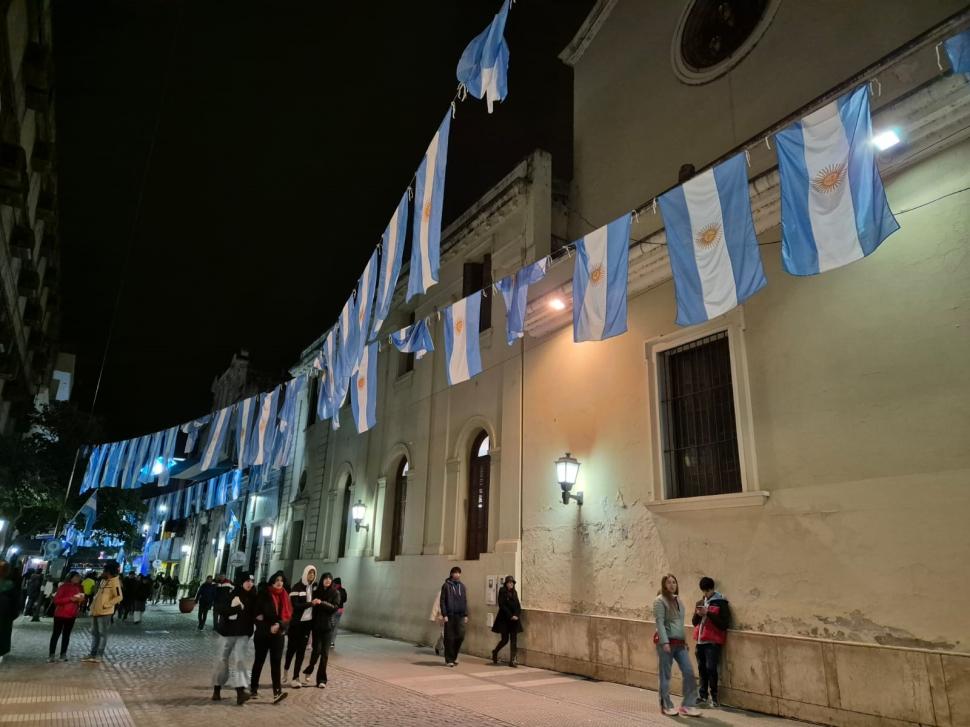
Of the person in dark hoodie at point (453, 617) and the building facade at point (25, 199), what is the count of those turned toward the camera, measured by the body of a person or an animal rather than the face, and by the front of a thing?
1

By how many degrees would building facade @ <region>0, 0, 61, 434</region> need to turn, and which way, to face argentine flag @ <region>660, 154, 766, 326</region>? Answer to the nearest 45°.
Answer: approximately 45° to its right

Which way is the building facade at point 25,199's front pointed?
to the viewer's right

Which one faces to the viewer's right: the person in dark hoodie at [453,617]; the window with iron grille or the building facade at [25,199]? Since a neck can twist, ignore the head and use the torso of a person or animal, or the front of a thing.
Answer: the building facade

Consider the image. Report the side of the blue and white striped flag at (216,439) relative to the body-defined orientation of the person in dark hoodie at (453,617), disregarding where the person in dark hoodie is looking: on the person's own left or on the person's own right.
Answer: on the person's own right

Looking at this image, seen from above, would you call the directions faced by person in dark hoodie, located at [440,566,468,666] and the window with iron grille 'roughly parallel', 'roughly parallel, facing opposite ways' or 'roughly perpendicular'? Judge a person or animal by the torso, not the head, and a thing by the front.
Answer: roughly perpendicular

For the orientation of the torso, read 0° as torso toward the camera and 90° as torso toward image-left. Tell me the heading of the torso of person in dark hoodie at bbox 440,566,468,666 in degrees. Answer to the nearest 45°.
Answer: approximately 0°

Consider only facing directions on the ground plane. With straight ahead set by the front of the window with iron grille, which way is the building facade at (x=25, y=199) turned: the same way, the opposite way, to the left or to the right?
the opposite way
